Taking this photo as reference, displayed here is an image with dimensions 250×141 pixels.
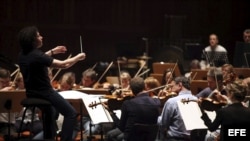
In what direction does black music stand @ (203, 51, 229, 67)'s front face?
away from the camera

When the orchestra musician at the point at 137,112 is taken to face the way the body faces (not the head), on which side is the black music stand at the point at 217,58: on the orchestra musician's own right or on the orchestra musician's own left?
on the orchestra musician's own right

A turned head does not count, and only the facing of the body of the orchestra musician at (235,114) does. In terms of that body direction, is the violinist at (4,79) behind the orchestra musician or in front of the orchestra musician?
in front

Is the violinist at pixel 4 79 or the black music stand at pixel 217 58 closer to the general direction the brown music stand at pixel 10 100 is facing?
the violinist

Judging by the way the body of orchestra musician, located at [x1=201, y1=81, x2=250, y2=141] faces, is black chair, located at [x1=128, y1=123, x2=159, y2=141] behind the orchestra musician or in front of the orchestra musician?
in front

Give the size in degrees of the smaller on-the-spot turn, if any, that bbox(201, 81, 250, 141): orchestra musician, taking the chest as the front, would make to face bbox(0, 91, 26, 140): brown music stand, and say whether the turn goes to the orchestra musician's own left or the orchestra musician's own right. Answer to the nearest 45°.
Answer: approximately 45° to the orchestra musician's own left

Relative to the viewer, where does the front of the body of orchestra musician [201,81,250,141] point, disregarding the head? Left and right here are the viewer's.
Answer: facing away from the viewer and to the left of the viewer

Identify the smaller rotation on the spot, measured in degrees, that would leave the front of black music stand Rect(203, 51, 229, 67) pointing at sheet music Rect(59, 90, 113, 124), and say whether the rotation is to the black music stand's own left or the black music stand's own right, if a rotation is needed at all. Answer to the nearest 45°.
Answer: approximately 135° to the black music stand's own left

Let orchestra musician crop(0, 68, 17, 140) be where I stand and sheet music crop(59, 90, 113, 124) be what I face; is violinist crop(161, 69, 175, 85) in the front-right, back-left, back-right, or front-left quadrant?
front-left

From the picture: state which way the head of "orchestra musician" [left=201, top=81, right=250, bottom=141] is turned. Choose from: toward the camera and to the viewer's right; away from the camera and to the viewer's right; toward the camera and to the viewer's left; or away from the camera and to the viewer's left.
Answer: away from the camera and to the viewer's left

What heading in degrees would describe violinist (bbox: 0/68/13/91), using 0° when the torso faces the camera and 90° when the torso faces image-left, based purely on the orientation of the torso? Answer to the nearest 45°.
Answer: approximately 315°

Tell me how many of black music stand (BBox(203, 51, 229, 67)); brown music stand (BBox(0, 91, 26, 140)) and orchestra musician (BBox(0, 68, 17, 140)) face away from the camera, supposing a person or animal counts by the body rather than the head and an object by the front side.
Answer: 2
